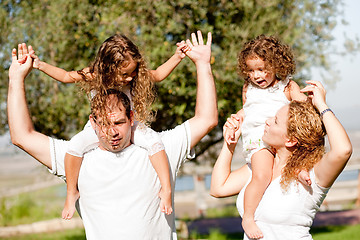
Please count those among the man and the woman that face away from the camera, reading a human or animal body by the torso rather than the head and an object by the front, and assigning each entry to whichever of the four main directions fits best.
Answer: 0

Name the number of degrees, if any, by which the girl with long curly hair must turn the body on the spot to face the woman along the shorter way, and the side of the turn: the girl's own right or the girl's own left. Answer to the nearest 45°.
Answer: approximately 45° to the girl's own left

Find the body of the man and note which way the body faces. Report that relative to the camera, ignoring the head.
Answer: toward the camera

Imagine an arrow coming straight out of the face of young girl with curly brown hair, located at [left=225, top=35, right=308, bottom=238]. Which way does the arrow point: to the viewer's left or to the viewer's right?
to the viewer's left

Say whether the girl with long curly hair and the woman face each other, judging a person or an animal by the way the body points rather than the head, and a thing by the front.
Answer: no

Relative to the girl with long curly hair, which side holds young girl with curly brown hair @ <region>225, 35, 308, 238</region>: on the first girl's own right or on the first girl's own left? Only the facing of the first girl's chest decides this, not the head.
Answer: on the first girl's own left

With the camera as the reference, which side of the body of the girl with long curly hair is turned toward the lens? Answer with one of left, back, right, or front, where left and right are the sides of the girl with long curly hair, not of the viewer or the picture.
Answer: front

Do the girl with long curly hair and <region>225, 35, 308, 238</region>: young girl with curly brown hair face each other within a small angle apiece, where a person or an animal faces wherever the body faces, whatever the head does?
no

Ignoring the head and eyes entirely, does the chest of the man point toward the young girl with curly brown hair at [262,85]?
no

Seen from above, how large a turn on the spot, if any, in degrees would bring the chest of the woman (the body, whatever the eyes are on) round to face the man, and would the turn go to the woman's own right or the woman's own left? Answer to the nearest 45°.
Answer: approximately 45° to the woman's own right

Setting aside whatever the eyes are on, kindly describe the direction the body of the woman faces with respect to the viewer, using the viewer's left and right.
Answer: facing the viewer and to the left of the viewer

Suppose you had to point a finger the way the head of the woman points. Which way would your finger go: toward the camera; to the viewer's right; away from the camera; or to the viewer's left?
to the viewer's left

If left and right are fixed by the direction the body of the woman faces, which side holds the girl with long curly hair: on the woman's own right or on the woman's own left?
on the woman's own right

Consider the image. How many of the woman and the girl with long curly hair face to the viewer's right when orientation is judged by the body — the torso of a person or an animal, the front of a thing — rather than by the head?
0
